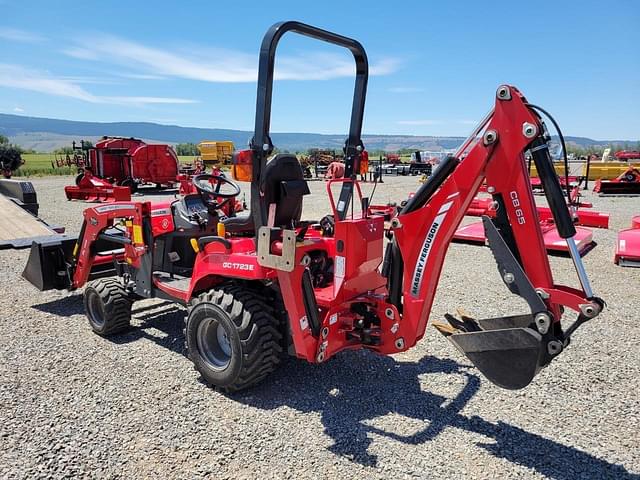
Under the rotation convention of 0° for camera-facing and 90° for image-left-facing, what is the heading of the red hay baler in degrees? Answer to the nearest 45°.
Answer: approximately 45°

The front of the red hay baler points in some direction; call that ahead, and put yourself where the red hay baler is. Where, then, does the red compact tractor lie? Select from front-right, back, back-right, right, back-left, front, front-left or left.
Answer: front-left

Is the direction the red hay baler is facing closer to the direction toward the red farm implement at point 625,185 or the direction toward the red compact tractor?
the red compact tractor

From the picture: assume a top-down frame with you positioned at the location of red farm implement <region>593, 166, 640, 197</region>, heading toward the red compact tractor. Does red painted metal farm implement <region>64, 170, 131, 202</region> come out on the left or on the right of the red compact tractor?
right

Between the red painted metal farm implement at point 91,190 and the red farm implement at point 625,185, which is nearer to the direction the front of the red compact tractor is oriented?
the red painted metal farm implement

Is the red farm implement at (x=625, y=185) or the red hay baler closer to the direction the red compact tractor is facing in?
the red hay baler

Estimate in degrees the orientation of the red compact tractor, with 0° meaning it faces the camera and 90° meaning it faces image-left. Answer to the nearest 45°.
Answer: approximately 135°

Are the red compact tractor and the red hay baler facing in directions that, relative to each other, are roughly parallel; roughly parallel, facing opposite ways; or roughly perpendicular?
roughly perpendicular

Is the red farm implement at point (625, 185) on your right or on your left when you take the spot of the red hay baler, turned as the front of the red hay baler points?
on your left

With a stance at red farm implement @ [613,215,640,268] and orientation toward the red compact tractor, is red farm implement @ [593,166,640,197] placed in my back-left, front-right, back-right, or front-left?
back-right
